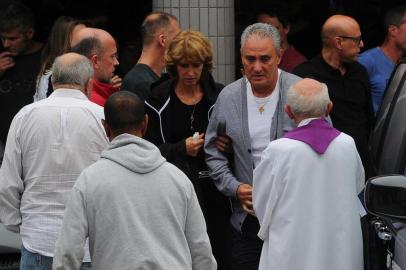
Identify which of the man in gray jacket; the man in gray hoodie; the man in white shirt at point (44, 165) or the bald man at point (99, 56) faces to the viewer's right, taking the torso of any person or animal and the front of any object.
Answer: the bald man

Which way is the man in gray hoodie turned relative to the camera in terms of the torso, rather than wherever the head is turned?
away from the camera

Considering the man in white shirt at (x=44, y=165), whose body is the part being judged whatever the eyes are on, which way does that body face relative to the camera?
away from the camera

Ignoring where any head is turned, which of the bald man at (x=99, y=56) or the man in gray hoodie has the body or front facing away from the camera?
the man in gray hoodie

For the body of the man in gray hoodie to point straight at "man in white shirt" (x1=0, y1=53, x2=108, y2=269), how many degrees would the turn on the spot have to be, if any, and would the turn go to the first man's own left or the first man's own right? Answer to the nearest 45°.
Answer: approximately 45° to the first man's own left

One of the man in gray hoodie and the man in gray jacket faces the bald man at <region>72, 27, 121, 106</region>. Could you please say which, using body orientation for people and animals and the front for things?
the man in gray hoodie

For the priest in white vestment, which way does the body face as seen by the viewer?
away from the camera

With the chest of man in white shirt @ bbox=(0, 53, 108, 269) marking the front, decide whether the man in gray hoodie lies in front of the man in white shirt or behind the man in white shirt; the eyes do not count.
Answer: behind
